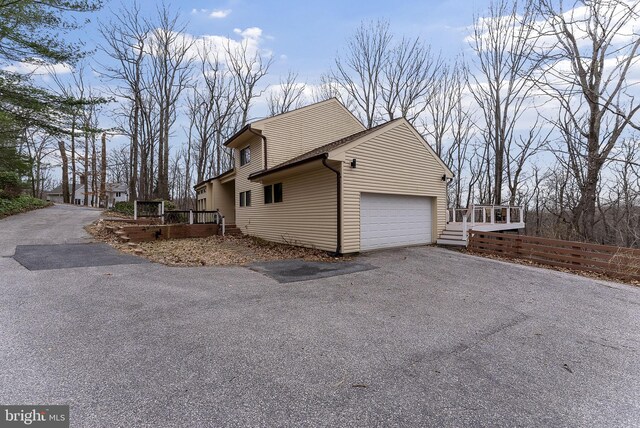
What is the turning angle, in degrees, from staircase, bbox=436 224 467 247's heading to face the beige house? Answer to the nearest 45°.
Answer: approximately 45° to its right

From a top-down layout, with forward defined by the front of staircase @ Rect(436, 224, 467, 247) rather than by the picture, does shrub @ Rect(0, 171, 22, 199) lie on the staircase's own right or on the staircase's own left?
on the staircase's own right

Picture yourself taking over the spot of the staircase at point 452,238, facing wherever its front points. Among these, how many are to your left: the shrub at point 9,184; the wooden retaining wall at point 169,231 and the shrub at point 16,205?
0

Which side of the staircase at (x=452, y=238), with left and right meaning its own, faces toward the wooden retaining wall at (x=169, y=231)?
right

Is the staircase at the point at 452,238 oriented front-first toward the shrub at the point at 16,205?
no

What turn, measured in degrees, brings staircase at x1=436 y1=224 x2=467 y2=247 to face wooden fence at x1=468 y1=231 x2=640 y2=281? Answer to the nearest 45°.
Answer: approximately 45° to its left

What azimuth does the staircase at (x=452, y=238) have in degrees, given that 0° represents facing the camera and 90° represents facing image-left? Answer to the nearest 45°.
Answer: approximately 0°
